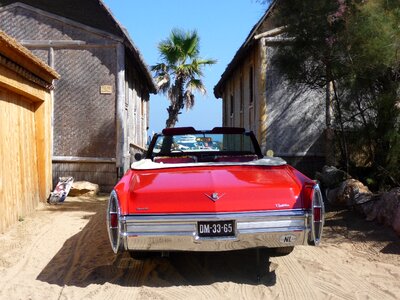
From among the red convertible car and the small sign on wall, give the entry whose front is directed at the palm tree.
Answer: the red convertible car

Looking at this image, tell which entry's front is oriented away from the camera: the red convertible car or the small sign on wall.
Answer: the red convertible car

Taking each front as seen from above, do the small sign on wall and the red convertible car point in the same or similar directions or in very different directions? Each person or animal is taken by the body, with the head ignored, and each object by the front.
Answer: very different directions

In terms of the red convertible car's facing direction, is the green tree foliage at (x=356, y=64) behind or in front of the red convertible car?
in front

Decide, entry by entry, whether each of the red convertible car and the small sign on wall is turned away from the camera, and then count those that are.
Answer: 1

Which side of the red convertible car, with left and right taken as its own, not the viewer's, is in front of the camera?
back

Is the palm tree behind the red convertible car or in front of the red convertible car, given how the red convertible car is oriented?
in front

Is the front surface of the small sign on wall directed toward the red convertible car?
yes

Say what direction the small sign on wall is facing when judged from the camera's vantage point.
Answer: facing the viewer

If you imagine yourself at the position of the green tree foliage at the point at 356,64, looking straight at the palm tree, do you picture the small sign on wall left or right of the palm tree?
left
